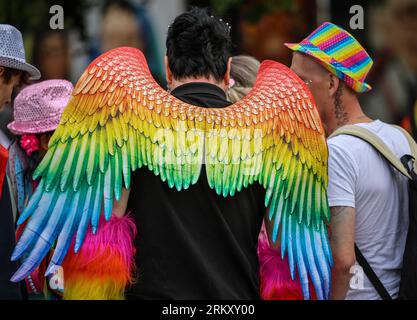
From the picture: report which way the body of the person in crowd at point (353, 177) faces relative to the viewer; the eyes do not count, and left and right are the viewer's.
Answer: facing away from the viewer and to the left of the viewer

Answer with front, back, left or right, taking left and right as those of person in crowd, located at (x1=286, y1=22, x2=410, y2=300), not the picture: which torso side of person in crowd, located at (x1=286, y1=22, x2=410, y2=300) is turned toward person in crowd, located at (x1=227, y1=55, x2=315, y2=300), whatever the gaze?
front

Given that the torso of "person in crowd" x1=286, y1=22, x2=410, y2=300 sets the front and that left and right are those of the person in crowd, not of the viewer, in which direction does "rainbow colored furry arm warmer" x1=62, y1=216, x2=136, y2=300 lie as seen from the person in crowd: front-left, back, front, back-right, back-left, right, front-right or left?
left

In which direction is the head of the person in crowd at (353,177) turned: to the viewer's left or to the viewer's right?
to the viewer's left

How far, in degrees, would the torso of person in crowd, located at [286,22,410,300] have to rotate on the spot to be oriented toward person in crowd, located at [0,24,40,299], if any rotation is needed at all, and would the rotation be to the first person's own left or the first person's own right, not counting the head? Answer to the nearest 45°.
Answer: approximately 45° to the first person's own left

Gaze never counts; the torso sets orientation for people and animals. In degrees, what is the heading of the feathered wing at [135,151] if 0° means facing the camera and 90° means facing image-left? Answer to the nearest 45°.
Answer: approximately 180°

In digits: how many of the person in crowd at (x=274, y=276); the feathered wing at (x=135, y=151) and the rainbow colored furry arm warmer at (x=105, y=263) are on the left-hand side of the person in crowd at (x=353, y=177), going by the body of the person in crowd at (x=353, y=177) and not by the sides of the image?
3

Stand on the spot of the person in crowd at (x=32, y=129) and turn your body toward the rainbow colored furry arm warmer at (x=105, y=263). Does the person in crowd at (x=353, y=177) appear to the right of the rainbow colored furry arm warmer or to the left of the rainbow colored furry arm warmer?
left

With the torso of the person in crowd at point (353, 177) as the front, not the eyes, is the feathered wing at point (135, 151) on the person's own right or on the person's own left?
on the person's own left

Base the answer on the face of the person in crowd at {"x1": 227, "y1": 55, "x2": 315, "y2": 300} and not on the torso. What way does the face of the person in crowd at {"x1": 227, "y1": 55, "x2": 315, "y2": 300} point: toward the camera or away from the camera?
away from the camera
